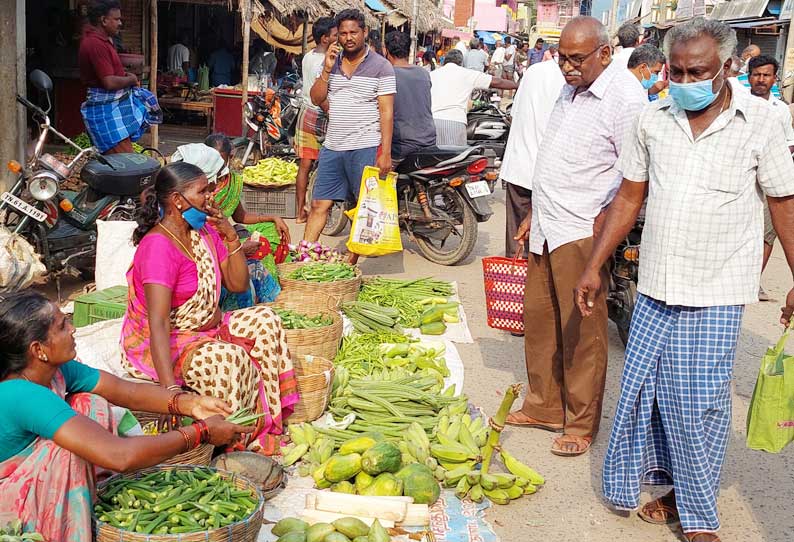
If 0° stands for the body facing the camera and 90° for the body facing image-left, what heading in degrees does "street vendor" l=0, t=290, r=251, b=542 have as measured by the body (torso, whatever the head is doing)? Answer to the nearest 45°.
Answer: approximately 270°

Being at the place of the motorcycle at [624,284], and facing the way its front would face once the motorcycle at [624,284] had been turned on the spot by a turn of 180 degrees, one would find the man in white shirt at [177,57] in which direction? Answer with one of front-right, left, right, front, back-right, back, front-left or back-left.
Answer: front-left

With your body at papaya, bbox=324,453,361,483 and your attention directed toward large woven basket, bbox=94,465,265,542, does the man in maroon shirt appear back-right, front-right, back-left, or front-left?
back-right

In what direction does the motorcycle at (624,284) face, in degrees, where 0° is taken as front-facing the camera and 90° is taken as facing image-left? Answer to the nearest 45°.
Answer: approximately 0°

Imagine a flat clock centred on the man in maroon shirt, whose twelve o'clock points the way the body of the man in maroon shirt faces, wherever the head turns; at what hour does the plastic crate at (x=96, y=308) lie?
The plastic crate is roughly at 3 o'clock from the man in maroon shirt.

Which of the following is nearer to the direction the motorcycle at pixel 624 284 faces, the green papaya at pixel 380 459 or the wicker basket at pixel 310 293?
the green papaya

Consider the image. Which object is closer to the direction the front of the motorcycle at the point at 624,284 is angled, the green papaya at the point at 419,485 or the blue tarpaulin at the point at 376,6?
the green papaya

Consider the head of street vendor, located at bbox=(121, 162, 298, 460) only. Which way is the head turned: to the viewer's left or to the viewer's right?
to the viewer's right

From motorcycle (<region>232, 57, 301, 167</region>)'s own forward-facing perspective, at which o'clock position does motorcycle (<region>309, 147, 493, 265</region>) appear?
motorcycle (<region>309, 147, 493, 265</region>) is roughly at 10 o'clock from motorcycle (<region>232, 57, 301, 167</region>).

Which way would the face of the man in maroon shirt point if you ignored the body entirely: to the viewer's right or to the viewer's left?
to the viewer's right

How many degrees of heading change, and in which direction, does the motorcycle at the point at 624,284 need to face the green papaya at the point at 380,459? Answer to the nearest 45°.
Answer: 0° — it already faces it

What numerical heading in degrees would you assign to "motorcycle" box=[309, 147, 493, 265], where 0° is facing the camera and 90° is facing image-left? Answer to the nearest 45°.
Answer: approximately 135°
